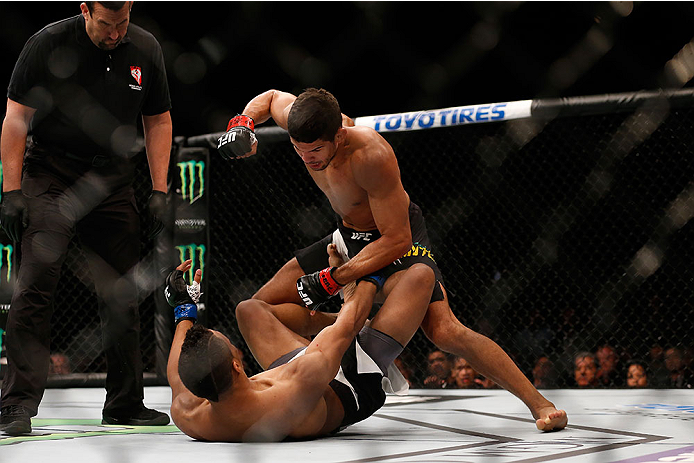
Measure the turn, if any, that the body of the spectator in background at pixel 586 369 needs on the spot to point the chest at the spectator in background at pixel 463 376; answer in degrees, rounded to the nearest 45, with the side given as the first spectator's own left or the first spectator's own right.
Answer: approximately 45° to the first spectator's own right

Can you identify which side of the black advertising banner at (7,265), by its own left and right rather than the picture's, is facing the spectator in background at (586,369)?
left

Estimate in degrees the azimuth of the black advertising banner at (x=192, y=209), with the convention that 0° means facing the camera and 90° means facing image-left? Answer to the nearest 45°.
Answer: approximately 0°

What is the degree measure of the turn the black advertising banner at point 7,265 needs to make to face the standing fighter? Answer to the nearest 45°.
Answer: approximately 45° to its left

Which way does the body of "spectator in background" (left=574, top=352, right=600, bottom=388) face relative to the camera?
toward the camera

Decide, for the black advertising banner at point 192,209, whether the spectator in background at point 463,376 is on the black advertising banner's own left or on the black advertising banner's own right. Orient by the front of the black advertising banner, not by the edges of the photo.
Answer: on the black advertising banner's own left

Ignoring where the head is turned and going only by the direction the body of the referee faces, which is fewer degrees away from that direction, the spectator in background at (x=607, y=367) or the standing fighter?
the standing fighter

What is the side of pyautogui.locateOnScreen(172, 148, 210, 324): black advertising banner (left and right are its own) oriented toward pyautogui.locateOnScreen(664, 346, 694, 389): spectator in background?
left

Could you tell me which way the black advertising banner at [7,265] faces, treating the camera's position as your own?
facing the viewer

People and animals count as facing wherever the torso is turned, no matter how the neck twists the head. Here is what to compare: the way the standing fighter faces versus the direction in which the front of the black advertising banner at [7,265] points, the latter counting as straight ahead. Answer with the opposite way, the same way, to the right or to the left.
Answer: to the right

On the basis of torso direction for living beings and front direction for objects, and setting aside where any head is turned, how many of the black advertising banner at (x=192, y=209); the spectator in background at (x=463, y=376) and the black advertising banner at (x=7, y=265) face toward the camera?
3

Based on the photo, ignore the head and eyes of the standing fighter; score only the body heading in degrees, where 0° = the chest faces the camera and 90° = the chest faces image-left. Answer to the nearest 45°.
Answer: approximately 45°

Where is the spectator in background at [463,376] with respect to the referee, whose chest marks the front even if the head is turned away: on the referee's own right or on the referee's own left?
on the referee's own left

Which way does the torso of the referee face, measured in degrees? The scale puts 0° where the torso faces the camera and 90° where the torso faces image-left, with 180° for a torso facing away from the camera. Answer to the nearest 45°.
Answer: approximately 315°
